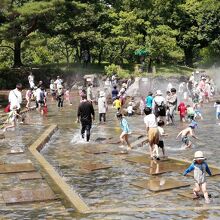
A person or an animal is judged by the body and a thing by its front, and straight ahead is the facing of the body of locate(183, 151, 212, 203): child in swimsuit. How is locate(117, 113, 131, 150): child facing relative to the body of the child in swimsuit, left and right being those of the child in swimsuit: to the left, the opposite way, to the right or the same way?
to the right

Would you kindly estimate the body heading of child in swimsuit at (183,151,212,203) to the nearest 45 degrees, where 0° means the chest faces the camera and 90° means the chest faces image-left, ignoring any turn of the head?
approximately 0°

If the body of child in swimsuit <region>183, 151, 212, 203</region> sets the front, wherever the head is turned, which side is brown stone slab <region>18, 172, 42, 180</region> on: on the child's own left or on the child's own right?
on the child's own right

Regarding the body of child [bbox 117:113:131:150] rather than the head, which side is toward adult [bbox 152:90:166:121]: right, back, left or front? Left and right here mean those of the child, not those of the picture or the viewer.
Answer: right

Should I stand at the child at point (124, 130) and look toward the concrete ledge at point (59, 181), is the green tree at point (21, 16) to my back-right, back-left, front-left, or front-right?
back-right

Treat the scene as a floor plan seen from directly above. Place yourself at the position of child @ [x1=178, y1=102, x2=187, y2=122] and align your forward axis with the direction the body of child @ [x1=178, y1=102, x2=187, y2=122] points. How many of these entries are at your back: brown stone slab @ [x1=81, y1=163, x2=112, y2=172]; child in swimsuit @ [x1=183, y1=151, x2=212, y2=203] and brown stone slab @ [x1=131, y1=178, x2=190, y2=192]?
3
